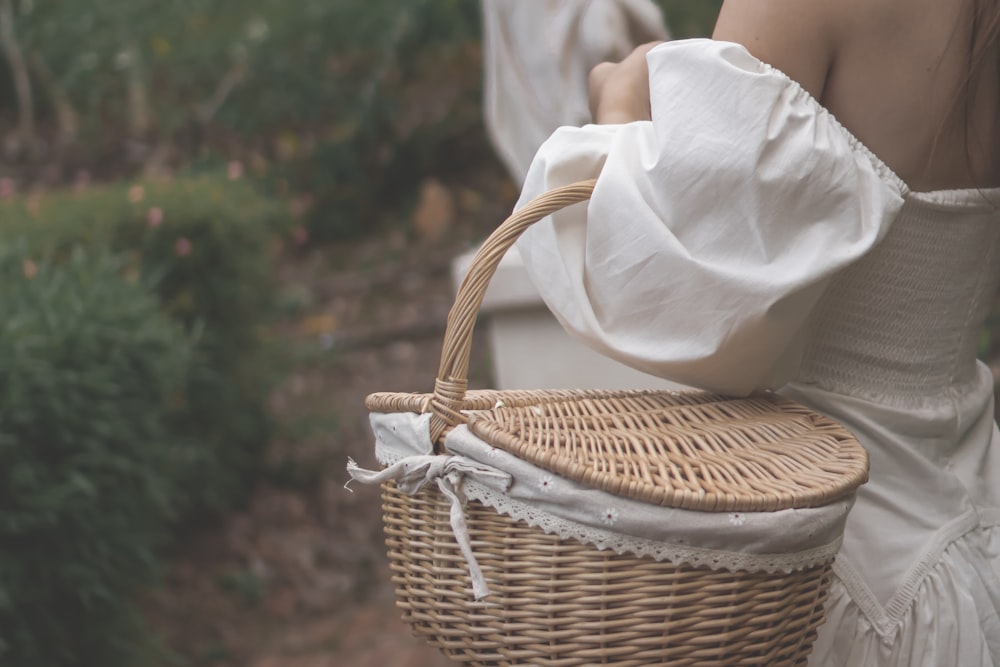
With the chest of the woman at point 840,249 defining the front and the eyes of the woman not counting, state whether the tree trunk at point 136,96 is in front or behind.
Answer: in front

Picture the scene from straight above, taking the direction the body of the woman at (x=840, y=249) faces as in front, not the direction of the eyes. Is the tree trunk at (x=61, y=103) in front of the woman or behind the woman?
in front

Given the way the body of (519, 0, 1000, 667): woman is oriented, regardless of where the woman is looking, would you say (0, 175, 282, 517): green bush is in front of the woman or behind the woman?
in front

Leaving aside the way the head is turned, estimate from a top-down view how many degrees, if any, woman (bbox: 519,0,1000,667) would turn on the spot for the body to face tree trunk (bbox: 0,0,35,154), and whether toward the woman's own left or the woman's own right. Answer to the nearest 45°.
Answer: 0° — they already face it

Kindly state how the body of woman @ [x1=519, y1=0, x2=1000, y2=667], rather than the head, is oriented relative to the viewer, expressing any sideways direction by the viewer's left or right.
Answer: facing away from the viewer and to the left of the viewer
